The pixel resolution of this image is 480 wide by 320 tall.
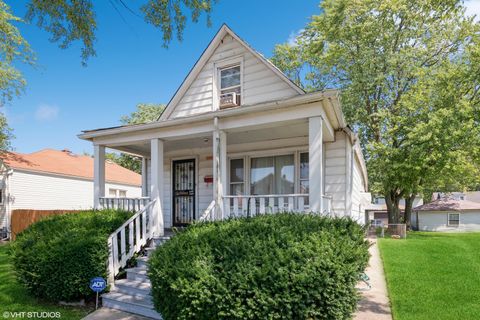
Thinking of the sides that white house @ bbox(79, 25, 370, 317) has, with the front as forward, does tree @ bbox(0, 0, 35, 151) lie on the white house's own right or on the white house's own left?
on the white house's own right

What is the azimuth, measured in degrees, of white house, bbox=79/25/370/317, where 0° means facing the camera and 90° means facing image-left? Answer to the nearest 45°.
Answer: approximately 45°

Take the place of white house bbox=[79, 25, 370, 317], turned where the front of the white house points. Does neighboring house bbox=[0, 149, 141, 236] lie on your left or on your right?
on your right

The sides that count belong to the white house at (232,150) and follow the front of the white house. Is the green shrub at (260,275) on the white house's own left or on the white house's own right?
on the white house's own left

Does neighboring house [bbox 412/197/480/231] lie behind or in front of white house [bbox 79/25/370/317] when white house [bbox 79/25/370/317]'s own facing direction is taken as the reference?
behind

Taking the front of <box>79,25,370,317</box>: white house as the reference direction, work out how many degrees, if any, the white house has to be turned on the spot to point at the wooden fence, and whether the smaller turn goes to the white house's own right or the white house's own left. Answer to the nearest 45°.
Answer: approximately 90° to the white house's own right

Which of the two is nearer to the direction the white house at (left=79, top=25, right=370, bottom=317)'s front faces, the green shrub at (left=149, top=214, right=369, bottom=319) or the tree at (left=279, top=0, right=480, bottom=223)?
the green shrub

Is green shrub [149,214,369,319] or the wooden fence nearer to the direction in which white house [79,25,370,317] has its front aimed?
the green shrub
